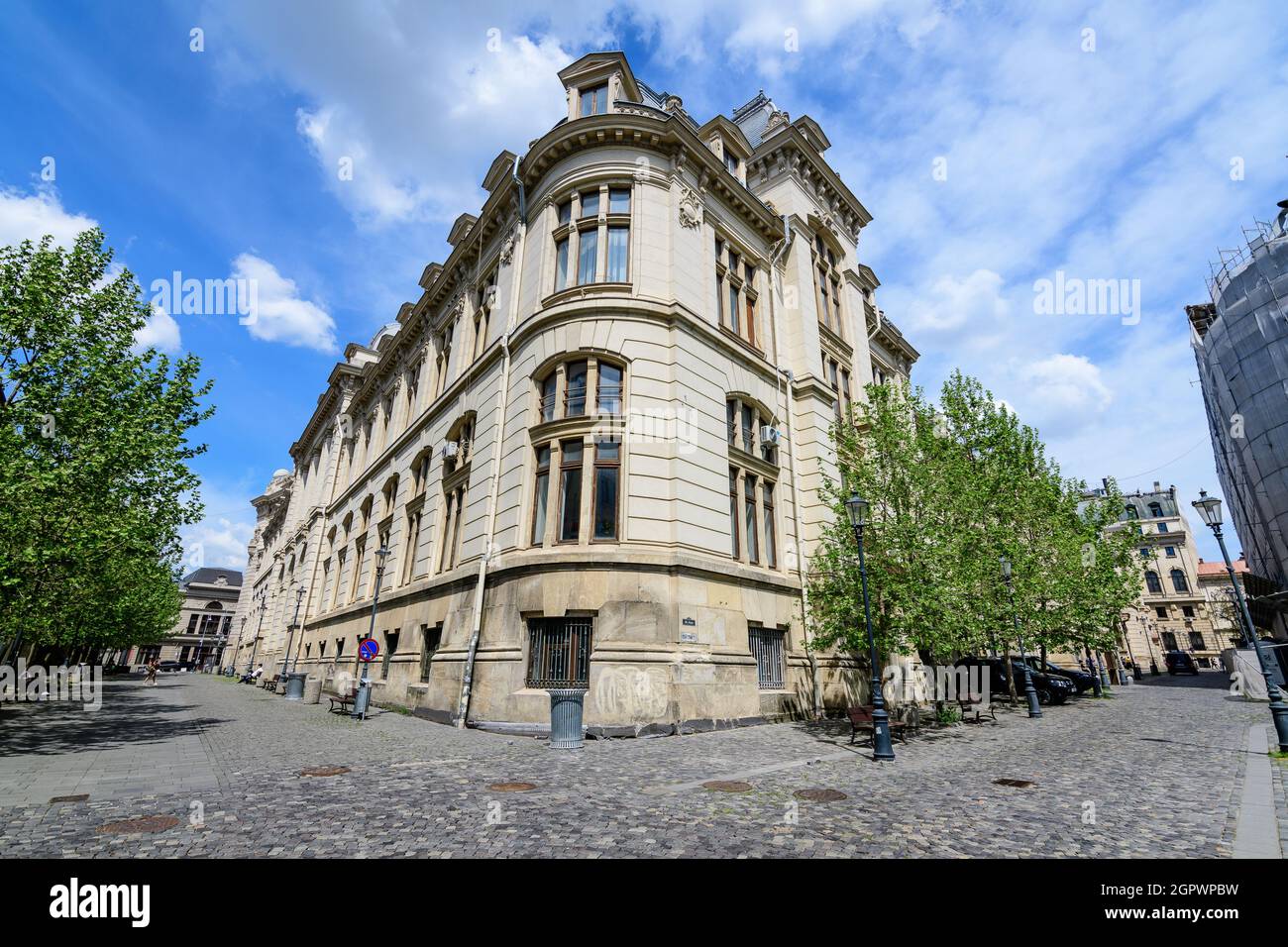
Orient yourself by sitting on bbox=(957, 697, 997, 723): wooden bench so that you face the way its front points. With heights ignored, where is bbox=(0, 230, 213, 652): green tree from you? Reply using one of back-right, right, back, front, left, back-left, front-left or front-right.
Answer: right

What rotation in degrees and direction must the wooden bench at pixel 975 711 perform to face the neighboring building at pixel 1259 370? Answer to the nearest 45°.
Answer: approximately 90° to its left

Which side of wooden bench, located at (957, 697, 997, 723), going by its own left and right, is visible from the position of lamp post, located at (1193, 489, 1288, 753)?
front

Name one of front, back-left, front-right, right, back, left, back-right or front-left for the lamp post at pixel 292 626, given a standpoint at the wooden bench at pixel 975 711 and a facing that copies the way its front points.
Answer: back-right

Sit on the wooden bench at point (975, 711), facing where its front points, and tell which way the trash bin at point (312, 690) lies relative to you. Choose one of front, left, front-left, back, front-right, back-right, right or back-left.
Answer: back-right

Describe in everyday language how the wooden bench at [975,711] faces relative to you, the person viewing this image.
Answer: facing the viewer and to the right of the viewer

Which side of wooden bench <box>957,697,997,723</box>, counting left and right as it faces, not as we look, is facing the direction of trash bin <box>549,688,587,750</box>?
right

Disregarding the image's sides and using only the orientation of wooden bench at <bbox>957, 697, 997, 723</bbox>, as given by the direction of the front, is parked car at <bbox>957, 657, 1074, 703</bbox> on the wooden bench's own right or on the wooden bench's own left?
on the wooden bench's own left
